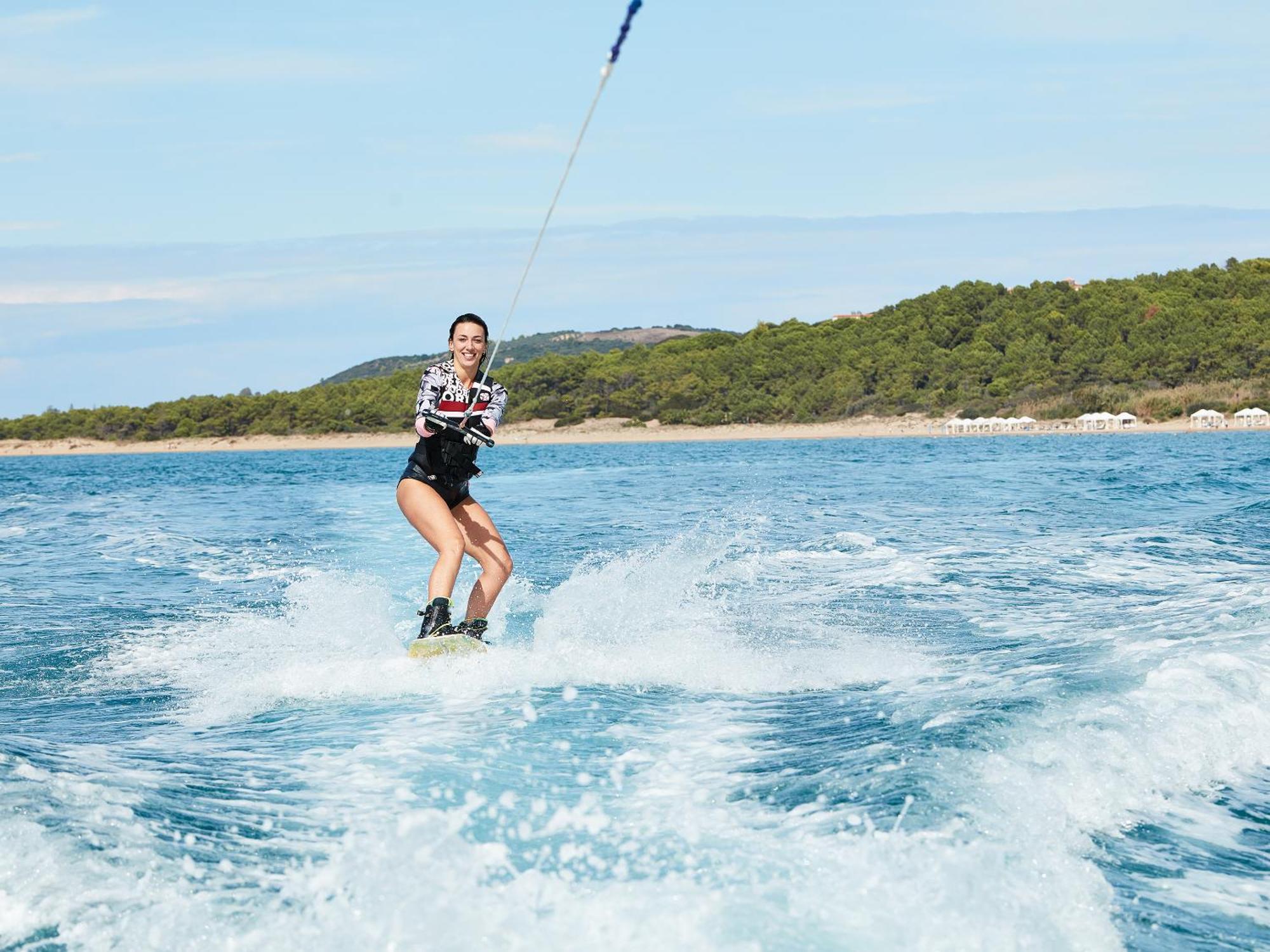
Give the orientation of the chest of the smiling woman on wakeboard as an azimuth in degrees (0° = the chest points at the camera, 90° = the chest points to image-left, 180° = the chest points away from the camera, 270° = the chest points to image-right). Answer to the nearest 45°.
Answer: approximately 315°
